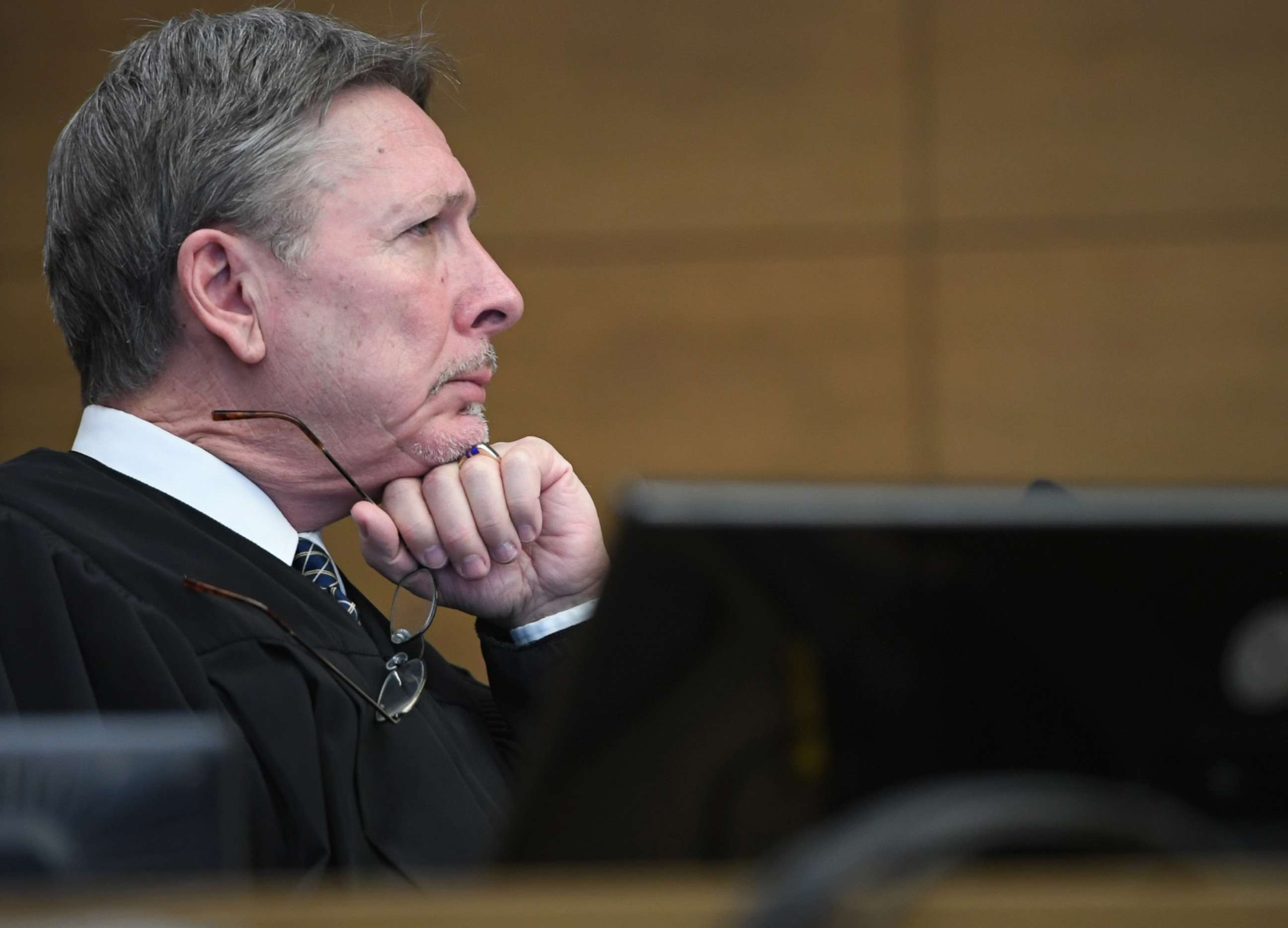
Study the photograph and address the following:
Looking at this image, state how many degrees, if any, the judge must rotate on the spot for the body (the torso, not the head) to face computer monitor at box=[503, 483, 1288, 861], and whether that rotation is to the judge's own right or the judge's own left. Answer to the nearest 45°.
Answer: approximately 90° to the judge's own right

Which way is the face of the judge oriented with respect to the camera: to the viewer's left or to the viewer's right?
to the viewer's right

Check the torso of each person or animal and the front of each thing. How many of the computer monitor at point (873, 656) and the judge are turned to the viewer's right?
1

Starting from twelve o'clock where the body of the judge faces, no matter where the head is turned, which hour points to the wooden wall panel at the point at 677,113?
The wooden wall panel is roughly at 10 o'clock from the judge.

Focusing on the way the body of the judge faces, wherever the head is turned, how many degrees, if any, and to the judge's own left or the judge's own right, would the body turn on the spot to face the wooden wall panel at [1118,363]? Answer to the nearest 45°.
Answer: approximately 45° to the judge's own left

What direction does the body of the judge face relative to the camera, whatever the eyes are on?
to the viewer's right
